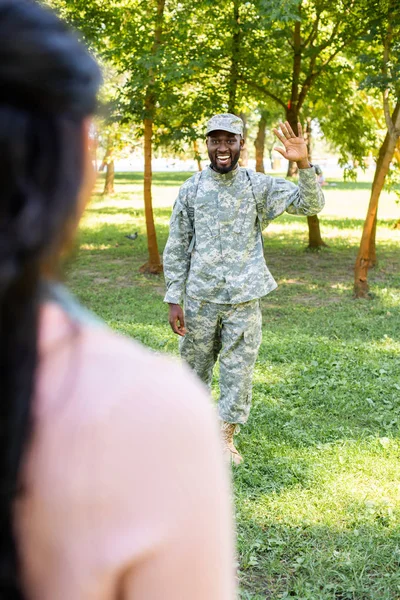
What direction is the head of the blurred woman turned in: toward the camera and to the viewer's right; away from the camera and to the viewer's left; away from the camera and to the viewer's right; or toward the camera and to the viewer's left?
away from the camera and to the viewer's right

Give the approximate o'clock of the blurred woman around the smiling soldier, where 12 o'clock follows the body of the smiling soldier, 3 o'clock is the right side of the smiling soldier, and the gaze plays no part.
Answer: The blurred woman is roughly at 12 o'clock from the smiling soldier.

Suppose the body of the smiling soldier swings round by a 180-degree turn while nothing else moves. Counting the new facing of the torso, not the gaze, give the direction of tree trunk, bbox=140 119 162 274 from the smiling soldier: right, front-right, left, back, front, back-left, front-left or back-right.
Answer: front

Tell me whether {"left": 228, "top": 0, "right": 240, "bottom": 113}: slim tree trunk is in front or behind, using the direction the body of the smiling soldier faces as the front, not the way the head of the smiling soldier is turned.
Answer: behind

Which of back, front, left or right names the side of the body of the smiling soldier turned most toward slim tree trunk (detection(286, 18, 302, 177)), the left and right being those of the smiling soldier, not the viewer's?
back

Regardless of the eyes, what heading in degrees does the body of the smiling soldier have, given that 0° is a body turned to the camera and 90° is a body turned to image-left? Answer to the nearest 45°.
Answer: approximately 0°

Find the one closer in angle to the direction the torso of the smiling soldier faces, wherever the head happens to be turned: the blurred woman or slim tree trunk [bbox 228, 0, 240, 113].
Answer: the blurred woman
